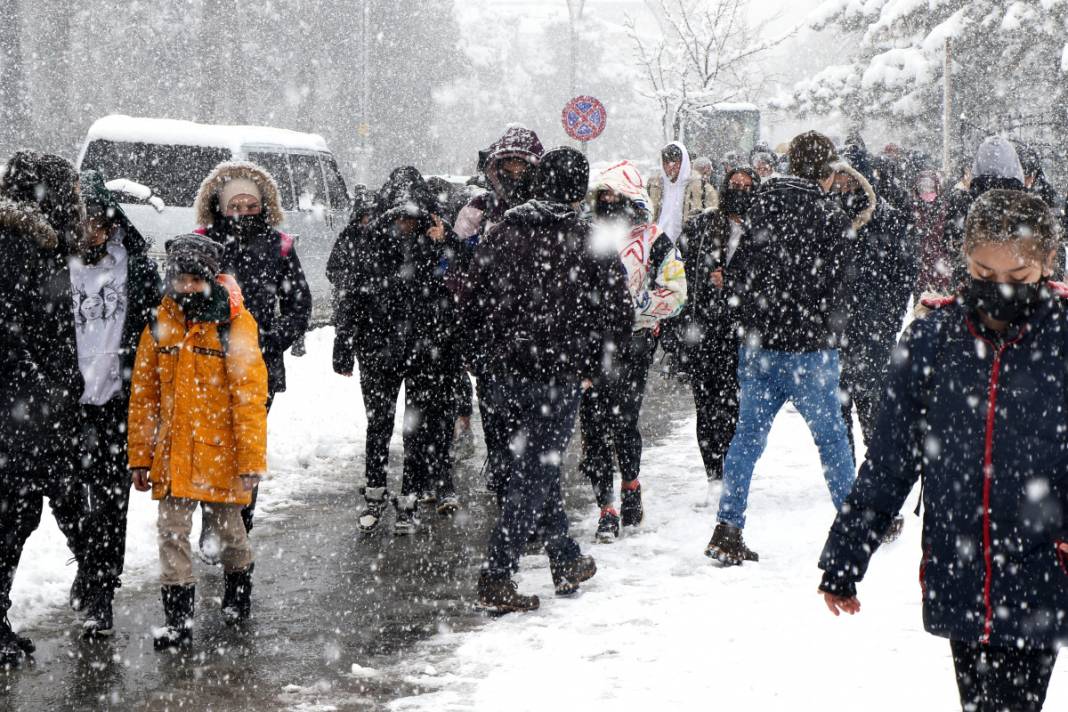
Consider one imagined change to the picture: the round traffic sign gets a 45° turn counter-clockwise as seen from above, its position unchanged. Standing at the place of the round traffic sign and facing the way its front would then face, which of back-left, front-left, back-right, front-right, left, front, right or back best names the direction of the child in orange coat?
front-right

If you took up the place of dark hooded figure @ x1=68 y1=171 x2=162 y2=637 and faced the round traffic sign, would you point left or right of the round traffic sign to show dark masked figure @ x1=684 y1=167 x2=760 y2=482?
right

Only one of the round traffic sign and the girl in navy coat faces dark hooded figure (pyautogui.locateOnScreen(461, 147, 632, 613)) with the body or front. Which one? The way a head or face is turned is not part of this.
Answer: the round traffic sign

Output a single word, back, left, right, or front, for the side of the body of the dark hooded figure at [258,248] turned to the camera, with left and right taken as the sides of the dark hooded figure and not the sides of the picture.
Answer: front

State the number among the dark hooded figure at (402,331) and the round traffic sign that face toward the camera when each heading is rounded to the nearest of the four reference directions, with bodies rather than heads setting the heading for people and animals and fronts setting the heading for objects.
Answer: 2

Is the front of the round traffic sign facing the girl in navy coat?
yes

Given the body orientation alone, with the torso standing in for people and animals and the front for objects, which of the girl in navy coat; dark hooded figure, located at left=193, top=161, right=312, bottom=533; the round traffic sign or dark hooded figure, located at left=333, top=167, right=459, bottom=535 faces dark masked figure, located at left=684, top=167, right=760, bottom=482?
the round traffic sign

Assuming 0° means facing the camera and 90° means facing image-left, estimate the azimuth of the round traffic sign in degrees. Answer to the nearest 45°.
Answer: approximately 0°

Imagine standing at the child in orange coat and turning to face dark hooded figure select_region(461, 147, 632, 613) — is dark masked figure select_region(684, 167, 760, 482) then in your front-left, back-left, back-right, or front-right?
front-left

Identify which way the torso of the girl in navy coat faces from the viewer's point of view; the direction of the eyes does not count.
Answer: toward the camera

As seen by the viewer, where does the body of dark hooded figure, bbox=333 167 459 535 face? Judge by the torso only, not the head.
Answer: toward the camera

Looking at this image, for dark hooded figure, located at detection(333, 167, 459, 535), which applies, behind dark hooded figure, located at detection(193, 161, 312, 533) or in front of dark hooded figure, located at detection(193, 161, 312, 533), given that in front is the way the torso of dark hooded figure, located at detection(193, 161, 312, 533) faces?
behind

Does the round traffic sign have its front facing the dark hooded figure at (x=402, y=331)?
yes
